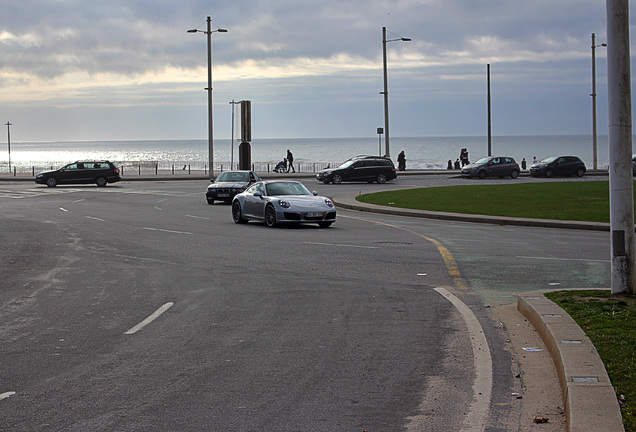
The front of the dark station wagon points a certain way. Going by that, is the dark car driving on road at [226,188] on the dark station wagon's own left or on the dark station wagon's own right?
on the dark station wagon's own left

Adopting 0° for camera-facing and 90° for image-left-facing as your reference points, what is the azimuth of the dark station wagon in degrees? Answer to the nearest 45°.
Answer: approximately 90°

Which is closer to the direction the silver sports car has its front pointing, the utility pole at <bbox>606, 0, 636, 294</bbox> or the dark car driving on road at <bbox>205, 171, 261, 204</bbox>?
the utility pole

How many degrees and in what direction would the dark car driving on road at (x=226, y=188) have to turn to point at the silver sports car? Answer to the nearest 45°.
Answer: approximately 45° to its left

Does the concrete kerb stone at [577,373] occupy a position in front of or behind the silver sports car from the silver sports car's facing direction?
in front

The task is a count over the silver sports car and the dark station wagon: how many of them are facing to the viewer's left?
1

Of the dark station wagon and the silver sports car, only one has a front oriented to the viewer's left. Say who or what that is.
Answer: the dark station wagon

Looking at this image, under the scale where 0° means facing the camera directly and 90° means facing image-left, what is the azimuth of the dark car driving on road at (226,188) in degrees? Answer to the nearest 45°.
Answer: approximately 45°

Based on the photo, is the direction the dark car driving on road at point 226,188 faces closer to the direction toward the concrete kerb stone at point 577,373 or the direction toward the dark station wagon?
the concrete kerb stone

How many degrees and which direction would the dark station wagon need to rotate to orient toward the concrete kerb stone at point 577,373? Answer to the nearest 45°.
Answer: approximately 90° to its left

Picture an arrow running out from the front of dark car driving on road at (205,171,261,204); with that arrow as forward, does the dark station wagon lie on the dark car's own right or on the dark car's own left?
on the dark car's own right

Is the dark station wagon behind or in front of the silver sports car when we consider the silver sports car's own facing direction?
behind

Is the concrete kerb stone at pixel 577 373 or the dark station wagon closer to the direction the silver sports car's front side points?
the concrete kerb stone

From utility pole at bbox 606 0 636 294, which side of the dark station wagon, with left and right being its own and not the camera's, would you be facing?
left
